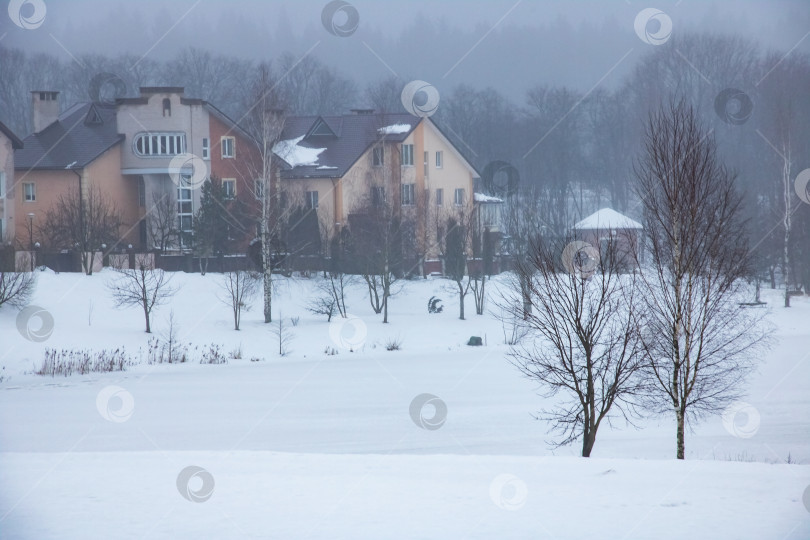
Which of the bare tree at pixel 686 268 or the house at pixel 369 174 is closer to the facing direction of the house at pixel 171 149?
the bare tree

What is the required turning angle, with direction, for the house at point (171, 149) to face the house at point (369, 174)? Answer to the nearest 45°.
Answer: approximately 90° to its left

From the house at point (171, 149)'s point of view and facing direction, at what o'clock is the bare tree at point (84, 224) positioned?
The bare tree is roughly at 2 o'clock from the house.

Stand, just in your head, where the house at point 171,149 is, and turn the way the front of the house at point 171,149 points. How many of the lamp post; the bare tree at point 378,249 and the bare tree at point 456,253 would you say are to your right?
1

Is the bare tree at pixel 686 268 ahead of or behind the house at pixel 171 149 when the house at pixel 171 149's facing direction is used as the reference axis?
ahead

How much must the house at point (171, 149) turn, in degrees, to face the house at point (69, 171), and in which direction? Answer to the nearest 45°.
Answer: approximately 90° to its right

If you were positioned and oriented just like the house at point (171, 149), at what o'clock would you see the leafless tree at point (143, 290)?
The leafless tree is roughly at 12 o'clock from the house.

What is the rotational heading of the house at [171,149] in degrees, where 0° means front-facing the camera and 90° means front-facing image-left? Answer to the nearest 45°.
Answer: approximately 0°

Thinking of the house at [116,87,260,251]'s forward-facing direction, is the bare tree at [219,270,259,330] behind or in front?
in front

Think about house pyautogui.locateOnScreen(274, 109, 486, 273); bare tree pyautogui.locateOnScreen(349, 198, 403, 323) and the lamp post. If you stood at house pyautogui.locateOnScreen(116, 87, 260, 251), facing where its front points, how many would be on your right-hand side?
1

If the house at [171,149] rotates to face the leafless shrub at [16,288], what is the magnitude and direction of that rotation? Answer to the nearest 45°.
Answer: approximately 45° to its right
